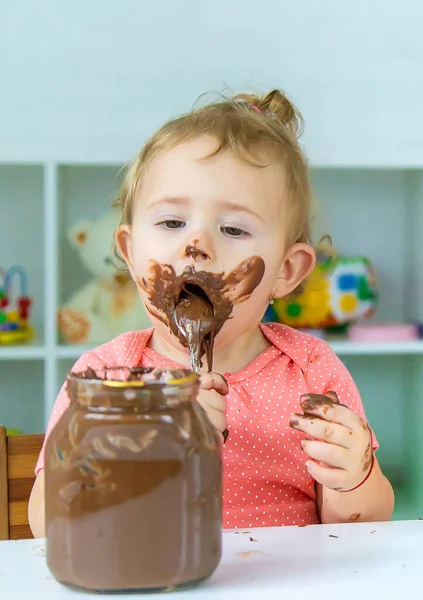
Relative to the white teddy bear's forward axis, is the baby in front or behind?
in front

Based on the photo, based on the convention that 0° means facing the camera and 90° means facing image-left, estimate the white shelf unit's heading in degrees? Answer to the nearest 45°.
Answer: approximately 0°

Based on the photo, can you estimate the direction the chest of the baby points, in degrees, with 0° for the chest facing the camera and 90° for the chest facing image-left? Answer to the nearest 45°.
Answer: approximately 0°

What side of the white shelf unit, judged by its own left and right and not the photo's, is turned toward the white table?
front

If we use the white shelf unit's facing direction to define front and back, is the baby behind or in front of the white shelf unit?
in front

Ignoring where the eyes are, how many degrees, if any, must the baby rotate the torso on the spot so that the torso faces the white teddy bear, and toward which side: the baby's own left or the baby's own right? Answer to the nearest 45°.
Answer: approximately 180°

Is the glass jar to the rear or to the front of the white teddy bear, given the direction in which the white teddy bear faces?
to the front

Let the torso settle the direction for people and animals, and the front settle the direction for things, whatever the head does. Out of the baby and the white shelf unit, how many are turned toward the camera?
2

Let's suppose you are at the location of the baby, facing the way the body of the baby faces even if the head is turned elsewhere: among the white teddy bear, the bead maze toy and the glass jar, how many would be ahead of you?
1
